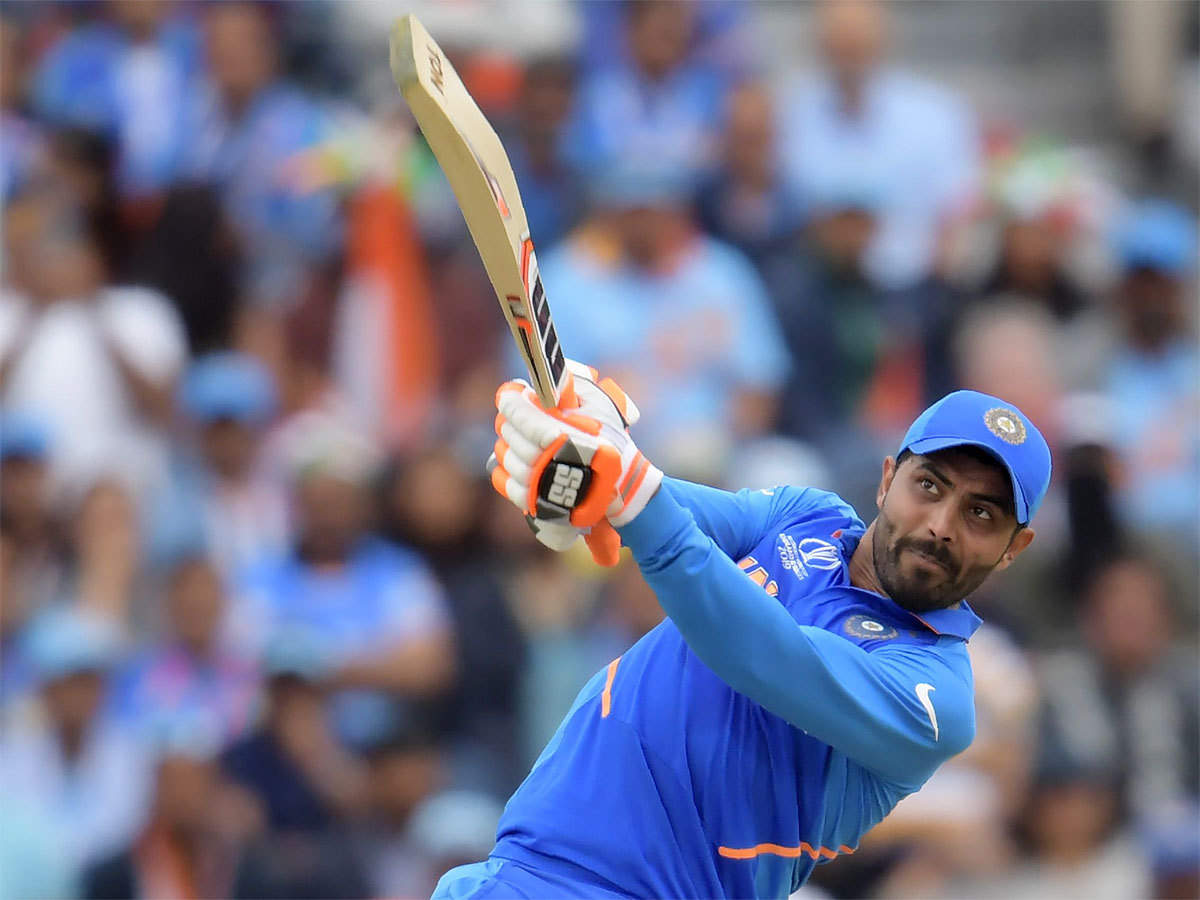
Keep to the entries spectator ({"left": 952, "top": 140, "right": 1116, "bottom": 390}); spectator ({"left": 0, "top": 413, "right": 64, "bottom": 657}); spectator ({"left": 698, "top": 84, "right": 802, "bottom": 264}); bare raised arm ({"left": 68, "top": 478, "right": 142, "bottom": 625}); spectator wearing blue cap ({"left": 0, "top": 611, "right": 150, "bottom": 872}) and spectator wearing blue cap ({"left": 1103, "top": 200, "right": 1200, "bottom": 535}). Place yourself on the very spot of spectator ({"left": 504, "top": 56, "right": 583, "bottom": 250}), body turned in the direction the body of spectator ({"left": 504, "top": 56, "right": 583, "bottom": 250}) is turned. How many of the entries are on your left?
3

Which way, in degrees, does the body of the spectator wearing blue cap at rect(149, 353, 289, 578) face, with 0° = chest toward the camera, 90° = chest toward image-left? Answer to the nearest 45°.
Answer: approximately 0°

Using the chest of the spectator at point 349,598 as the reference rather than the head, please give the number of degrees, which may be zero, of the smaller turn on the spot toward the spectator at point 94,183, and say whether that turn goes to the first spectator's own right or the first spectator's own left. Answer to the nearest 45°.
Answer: approximately 135° to the first spectator's own right

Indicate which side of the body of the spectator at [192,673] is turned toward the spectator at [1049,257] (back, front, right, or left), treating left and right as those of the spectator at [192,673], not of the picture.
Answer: left

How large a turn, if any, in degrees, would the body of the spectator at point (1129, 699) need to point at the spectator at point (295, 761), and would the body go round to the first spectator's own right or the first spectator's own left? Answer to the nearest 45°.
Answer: approximately 45° to the first spectator's own right
